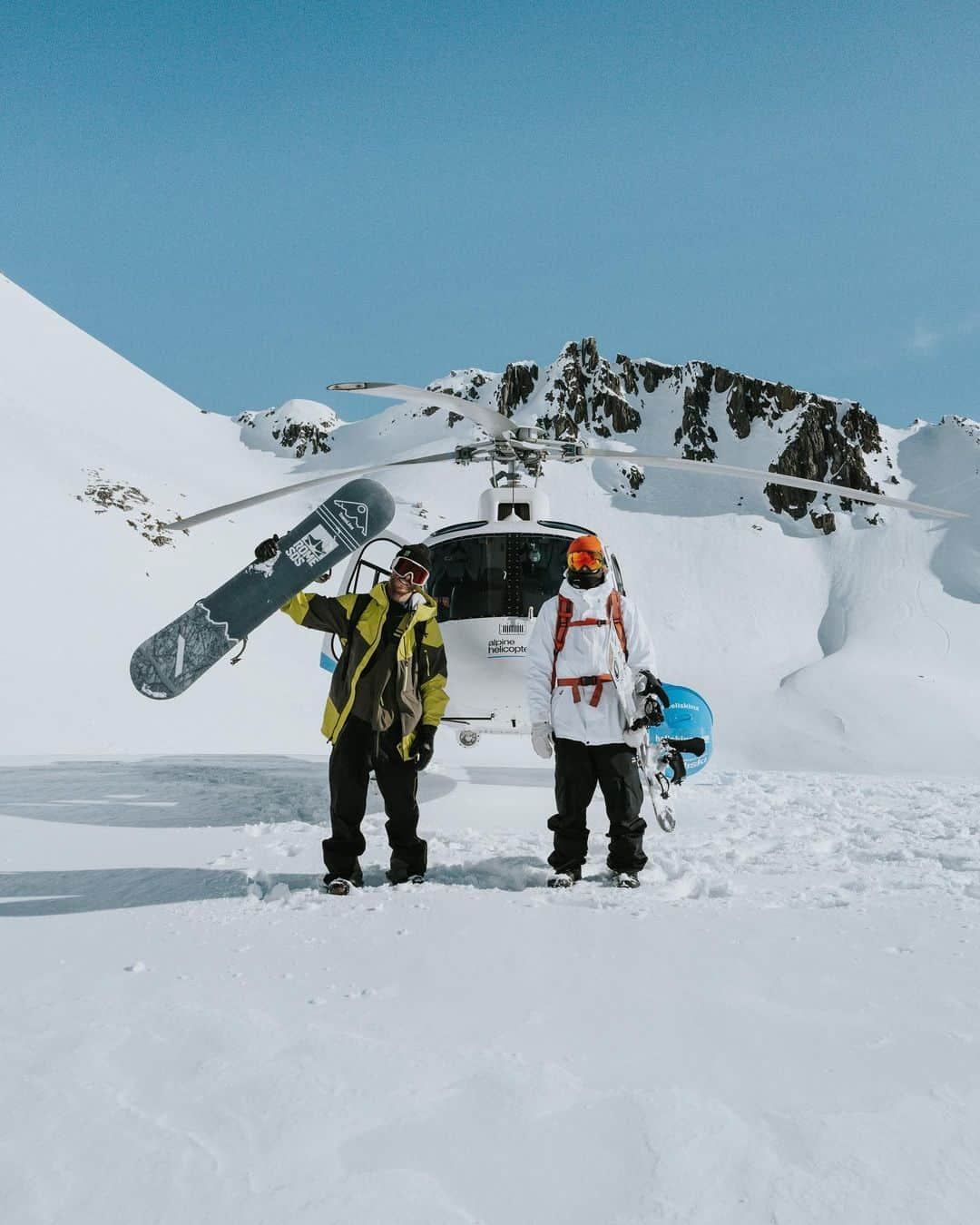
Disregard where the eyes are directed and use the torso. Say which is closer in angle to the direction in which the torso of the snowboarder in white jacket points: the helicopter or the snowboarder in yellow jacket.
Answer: the snowboarder in yellow jacket

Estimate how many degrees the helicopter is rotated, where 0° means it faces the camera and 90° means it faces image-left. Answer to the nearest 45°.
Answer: approximately 0°

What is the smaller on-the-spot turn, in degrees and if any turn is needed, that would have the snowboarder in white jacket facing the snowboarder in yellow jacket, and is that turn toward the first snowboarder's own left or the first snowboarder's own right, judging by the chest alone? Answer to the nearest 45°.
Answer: approximately 90° to the first snowboarder's own right

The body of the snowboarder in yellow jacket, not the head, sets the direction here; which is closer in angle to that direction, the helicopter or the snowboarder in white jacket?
the snowboarder in white jacket

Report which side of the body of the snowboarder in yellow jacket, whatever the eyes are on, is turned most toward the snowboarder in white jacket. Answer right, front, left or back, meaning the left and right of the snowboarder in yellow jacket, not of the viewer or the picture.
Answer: left

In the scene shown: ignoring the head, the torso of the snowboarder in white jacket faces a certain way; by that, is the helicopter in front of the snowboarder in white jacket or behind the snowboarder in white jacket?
behind

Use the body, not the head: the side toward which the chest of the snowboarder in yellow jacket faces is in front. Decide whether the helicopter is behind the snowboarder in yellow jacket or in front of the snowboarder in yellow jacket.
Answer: behind

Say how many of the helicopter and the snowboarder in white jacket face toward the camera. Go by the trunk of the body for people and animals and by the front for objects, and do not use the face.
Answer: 2
